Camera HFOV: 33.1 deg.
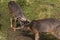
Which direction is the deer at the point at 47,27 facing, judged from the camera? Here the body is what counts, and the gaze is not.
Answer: to the viewer's left
